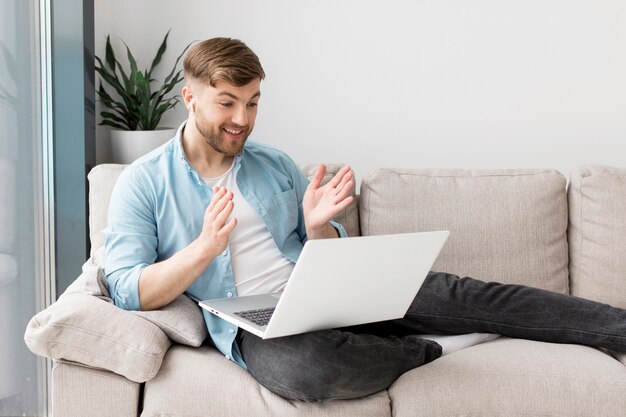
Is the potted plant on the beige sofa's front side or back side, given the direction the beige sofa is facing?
on the back side

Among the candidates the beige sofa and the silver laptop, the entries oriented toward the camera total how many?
1

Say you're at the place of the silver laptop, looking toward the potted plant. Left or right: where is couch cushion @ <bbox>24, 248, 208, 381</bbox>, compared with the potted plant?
left

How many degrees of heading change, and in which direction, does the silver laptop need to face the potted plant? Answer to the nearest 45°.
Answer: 0° — it already faces it

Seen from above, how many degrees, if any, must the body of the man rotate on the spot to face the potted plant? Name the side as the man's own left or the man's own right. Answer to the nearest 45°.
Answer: approximately 180°

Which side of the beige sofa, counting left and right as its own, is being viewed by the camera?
front

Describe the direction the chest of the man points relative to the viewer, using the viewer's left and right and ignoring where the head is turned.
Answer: facing the viewer and to the right of the viewer

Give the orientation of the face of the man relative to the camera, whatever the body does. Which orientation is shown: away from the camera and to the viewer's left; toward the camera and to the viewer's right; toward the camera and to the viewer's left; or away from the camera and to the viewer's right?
toward the camera and to the viewer's right
